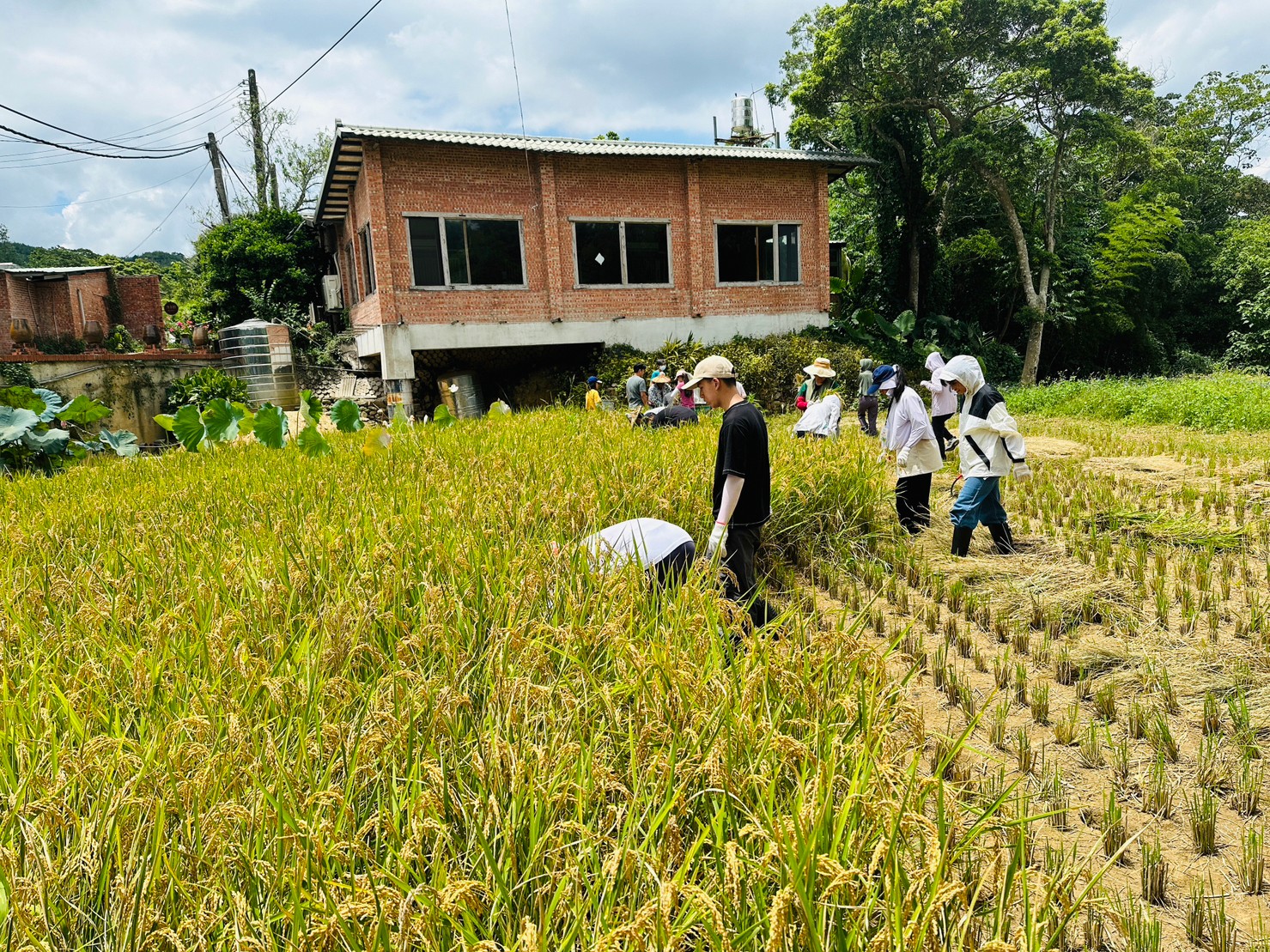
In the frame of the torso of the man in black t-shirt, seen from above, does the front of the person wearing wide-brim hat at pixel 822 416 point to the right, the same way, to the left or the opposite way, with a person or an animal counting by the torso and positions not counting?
to the left

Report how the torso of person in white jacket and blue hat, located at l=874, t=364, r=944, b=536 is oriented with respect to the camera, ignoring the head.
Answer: to the viewer's left

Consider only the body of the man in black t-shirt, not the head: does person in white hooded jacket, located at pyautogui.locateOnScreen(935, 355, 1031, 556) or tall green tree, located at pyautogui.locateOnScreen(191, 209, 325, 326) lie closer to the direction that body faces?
the tall green tree

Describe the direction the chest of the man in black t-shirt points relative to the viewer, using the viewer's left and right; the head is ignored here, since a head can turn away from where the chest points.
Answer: facing to the left of the viewer

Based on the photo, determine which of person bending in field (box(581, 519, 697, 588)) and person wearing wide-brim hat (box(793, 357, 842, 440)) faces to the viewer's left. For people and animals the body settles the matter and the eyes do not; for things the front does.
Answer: the person bending in field

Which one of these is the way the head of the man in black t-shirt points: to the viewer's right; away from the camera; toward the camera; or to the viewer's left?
to the viewer's left

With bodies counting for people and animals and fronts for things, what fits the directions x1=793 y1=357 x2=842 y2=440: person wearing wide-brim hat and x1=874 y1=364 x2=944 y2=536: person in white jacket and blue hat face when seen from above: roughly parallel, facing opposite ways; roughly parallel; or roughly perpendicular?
roughly perpendicular

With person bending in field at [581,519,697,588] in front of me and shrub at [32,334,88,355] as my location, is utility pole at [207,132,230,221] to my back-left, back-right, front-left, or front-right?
back-left

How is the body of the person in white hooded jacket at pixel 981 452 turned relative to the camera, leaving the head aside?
to the viewer's left

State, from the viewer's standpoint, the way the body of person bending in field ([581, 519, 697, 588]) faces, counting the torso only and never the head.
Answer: to the viewer's left
